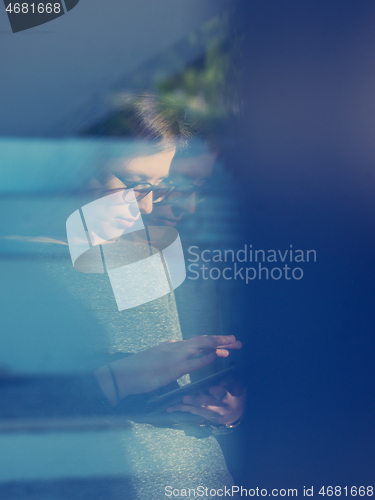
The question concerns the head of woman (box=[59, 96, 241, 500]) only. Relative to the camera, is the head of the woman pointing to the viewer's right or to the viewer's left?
to the viewer's right

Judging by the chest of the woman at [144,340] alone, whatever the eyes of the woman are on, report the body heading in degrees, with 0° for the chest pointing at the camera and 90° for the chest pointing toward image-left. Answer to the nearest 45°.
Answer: approximately 315°
